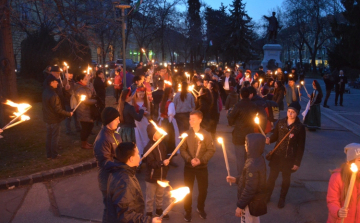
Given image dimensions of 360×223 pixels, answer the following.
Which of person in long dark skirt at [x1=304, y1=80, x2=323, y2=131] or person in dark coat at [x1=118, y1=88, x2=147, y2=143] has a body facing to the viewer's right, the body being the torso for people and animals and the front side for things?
person in dark coat at [x1=118, y1=88, x2=147, y2=143]

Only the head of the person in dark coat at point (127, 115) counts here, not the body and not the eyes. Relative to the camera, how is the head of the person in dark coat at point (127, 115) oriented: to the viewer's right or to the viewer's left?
to the viewer's right

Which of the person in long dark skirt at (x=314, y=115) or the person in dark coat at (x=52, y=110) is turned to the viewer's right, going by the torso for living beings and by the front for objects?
the person in dark coat at (x=52, y=110)

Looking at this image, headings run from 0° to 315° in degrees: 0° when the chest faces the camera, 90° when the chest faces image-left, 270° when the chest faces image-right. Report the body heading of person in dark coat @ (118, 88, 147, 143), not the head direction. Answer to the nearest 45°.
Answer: approximately 270°

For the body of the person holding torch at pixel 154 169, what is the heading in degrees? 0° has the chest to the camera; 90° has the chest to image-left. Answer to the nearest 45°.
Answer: approximately 315°
